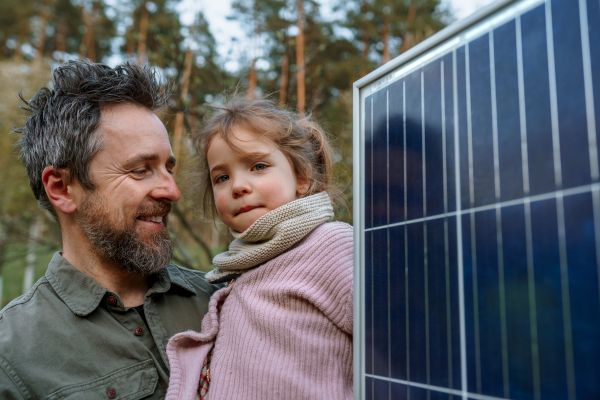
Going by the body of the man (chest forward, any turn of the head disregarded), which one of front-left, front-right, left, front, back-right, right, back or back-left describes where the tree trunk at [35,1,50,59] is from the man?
back-left

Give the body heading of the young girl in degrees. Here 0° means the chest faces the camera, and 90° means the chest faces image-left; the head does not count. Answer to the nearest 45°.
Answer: approximately 45°

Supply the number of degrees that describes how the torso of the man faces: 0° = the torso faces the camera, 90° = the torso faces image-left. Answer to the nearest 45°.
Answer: approximately 315°

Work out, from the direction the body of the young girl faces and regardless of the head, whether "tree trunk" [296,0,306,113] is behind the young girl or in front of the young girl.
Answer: behind

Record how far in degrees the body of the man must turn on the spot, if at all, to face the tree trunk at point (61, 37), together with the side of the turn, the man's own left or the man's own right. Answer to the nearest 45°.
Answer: approximately 135° to the man's own left

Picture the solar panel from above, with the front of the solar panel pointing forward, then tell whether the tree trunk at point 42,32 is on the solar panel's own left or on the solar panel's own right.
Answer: on the solar panel's own right

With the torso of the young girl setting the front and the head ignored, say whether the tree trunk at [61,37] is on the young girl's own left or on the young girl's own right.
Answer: on the young girl's own right

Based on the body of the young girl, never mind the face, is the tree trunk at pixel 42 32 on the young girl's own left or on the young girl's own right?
on the young girl's own right
